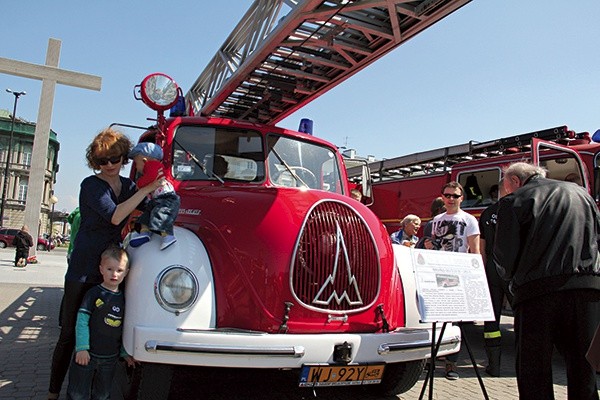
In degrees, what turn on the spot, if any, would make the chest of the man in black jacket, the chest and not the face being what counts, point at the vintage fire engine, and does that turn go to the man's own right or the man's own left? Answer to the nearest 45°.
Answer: approximately 45° to the man's own left

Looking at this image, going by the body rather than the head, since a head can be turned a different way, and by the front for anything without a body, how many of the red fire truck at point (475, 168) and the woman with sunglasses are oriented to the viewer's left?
0

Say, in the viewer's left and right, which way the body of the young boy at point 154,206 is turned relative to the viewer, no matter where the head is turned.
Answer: facing to the left of the viewer

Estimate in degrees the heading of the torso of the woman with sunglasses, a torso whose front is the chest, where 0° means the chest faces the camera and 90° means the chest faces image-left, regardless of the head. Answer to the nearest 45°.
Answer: approximately 315°

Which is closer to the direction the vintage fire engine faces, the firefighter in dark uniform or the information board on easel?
the information board on easel

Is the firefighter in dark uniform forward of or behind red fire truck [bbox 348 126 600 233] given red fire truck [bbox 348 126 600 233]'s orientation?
forward

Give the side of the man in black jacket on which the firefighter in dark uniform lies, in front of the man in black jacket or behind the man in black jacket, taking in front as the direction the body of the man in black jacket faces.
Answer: in front

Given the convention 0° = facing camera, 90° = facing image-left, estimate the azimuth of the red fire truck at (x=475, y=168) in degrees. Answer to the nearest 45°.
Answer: approximately 315°

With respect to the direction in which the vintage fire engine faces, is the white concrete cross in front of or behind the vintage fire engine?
behind

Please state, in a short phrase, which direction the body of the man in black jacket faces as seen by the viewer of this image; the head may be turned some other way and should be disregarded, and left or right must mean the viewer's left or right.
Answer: facing away from the viewer and to the left of the viewer

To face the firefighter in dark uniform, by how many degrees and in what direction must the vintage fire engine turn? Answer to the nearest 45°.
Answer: approximately 90° to its left

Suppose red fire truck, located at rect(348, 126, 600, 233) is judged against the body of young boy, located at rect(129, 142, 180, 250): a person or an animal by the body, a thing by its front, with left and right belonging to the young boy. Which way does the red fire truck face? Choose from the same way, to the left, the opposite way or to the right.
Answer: to the left

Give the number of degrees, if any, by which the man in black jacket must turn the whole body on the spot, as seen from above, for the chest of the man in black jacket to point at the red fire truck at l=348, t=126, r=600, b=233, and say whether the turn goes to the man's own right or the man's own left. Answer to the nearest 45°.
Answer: approximately 45° to the man's own right

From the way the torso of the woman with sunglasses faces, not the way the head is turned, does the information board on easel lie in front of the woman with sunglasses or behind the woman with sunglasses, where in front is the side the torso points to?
in front
